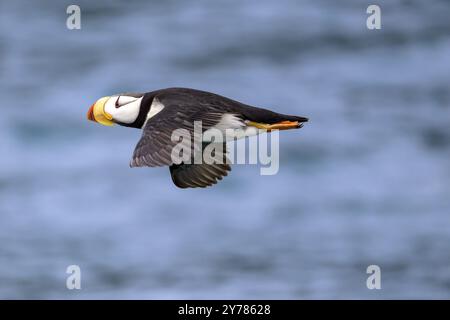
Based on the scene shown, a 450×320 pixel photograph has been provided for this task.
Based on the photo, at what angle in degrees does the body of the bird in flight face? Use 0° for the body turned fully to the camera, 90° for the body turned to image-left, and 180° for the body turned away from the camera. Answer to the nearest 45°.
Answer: approximately 90°
